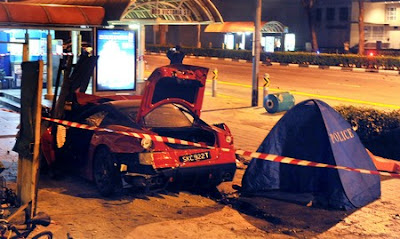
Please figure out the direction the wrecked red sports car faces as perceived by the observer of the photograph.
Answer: facing away from the viewer and to the left of the viewer

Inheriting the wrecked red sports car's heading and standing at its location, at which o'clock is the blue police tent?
The blue police tent is roughly at 5 o'clock from the wrecked red sports car.

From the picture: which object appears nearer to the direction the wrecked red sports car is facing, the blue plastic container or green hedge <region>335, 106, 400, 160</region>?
the blue plastic container

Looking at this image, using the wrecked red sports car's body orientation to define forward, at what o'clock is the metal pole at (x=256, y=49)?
The metal pole is roughly at 2 o'clock from the wrecked red sports car.

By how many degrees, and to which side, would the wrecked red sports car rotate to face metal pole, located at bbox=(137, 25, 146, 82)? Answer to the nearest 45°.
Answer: approximately 45° to its right

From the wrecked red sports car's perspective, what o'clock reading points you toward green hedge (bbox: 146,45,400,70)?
The green hedge is roughly at 2 o'clock from the wrecked red sports car.
